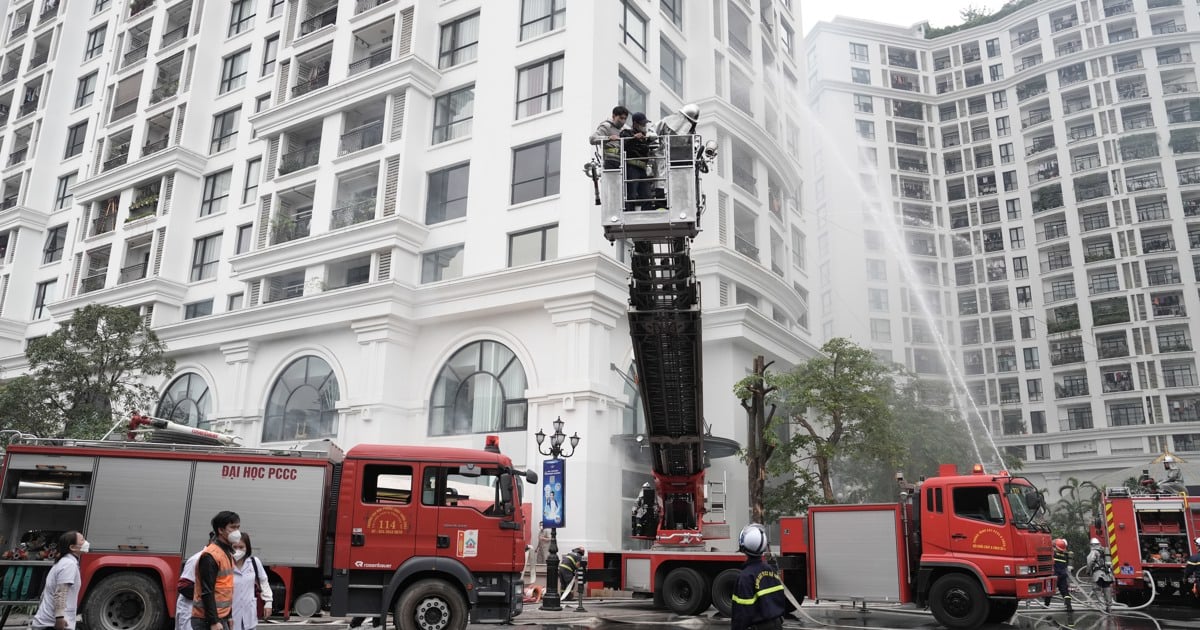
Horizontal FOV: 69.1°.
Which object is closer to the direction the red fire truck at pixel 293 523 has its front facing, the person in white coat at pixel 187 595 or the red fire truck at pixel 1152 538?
the red fire truck

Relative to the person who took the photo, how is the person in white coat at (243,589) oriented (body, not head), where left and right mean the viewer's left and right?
facing the viewer and to the left of the viewer

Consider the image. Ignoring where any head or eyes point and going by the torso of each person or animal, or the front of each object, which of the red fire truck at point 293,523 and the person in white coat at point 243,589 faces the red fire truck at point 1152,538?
the red fire truck at point 293,523

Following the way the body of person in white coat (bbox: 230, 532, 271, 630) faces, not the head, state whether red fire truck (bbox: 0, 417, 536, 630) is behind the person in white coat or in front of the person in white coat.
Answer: behind

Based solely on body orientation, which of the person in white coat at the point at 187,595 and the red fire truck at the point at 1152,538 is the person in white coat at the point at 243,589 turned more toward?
the person in white coat

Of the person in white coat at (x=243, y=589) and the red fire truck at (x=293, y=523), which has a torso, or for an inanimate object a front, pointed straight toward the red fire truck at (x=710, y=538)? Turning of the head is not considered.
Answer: the red fire truck at (x=293, y=523)

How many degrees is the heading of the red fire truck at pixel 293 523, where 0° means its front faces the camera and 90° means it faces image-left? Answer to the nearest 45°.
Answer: approximately 270°

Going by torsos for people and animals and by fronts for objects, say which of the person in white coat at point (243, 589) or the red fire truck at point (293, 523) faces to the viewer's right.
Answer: the red fire truck

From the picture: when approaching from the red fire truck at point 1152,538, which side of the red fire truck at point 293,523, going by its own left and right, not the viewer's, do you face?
front

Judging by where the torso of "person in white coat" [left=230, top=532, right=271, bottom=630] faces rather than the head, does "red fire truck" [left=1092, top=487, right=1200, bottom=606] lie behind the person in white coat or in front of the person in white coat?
behind

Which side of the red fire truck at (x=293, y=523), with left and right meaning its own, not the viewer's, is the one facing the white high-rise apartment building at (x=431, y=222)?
left

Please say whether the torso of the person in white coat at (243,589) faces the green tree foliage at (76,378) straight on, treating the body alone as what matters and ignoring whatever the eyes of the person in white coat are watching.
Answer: no

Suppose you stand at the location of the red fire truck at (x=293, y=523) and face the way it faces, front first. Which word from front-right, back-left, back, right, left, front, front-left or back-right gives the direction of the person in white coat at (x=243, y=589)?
right

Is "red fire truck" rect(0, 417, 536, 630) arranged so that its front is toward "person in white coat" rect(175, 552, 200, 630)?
no

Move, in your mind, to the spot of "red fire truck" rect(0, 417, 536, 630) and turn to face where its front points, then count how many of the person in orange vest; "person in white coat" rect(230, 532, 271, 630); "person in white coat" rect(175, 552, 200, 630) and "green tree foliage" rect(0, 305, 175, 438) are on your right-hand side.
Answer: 3

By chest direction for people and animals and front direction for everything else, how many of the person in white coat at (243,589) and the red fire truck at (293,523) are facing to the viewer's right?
1
